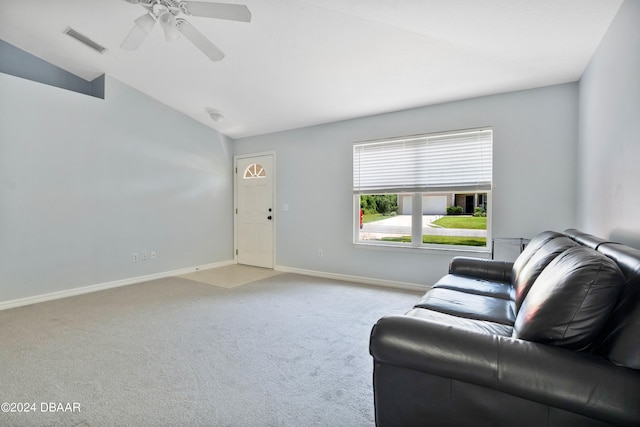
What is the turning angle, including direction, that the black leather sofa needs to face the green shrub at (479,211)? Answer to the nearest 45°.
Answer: approximately 90° to its right

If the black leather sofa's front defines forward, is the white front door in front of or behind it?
in front

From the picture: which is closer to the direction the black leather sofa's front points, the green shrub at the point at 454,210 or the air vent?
the air vent

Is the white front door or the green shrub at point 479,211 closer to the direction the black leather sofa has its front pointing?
the white front door

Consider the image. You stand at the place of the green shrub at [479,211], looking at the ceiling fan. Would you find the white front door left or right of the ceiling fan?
right

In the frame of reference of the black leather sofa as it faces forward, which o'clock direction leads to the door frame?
The door frame is roughly at 1 o'clock from the black leather sofa.

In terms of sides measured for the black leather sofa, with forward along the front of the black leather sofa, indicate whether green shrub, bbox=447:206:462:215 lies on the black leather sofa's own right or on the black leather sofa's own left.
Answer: on the black leather sofa's own right

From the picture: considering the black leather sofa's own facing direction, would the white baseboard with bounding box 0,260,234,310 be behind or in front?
in front

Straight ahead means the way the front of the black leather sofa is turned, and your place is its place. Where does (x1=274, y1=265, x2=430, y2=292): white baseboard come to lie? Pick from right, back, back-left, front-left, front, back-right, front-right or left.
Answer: front-right

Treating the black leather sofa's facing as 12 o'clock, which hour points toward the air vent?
The air vent is roughly at 12 o'clock from the black leather sofa.

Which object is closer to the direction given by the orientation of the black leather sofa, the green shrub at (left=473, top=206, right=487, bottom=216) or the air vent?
the air vent

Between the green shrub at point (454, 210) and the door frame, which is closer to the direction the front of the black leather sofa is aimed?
the door frame

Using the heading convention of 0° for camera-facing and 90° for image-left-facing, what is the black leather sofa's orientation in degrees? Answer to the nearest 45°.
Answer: approximately 90°

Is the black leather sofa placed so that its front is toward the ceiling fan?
yes
